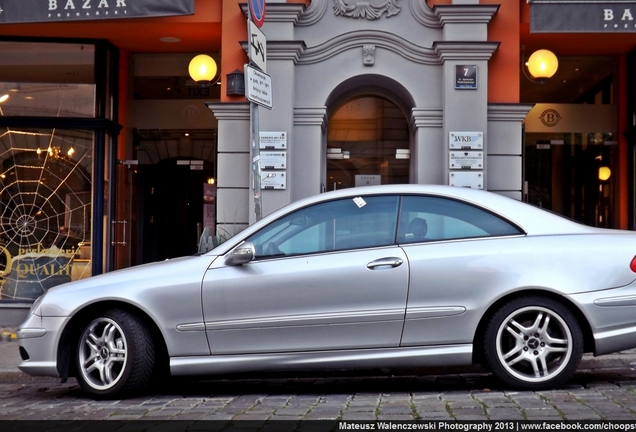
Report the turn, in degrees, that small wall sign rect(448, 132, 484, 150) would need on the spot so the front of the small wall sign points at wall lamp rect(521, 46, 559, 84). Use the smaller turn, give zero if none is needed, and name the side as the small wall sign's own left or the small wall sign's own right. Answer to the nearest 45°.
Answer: approximately 135° to the small wall sign's own left

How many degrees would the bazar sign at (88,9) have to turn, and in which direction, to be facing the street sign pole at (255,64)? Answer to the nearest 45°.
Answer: approximately 45° to its left

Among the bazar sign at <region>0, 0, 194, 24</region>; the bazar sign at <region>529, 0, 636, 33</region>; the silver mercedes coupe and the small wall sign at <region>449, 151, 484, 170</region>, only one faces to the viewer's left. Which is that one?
the silver mercedes coupe

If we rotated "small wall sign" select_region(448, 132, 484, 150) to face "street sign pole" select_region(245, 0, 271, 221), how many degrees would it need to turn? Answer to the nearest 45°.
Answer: approximately 45° to its right

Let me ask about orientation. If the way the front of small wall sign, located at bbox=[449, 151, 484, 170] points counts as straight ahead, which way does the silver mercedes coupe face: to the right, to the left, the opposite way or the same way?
to the right

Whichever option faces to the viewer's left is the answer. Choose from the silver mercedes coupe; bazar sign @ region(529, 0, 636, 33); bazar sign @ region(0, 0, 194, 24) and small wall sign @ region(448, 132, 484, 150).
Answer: the silver mercedes coupe

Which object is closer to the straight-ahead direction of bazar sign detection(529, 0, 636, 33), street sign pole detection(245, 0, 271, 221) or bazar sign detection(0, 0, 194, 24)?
the street sign pole

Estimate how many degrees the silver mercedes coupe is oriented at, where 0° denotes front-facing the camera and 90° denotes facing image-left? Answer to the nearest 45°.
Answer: approximately 90°
